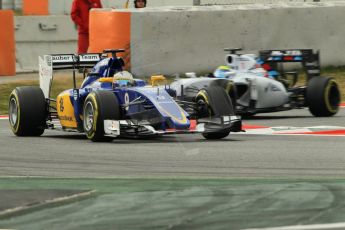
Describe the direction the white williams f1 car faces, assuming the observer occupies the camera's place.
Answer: facing the viewer and to the left of the viewer

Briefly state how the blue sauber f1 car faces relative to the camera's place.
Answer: facing the viewer and to the right of the viewer

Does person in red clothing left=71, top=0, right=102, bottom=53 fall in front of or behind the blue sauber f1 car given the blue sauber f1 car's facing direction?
behind

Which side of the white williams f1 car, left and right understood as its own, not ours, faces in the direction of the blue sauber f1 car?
front

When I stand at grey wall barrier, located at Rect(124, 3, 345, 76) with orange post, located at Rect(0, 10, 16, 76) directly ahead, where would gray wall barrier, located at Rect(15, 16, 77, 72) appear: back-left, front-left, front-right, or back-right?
front-right

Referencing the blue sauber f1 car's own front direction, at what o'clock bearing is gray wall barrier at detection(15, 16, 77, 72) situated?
The gray wall barrier is roughly at 7 o'clock from the blue sauber f1 car.
